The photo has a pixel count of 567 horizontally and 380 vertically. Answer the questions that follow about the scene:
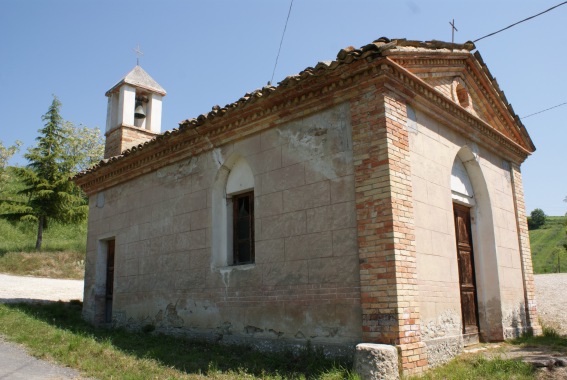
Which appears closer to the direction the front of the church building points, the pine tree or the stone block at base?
the stone block at base

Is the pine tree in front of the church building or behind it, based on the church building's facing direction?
behind

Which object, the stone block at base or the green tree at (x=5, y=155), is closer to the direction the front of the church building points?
the stone block at base

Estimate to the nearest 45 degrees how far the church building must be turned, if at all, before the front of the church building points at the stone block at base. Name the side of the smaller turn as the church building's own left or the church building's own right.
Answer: approximately 45° to the church building's own right

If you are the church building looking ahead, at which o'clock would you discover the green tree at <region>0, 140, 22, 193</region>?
The green tree is roughly at 6 o'clock from the church building.

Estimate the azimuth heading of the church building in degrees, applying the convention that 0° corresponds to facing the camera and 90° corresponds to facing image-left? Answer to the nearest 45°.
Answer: approximately 315°
